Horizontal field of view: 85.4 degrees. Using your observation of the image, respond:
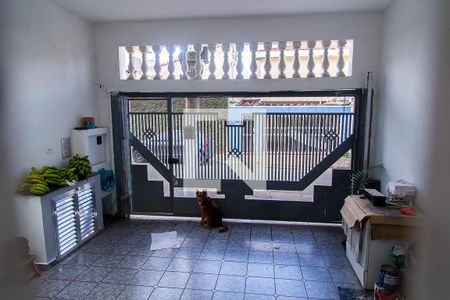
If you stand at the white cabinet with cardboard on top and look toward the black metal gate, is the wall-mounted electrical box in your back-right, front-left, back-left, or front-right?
front-left

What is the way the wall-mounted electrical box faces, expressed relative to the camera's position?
facing the viewer and to the right of the viewer

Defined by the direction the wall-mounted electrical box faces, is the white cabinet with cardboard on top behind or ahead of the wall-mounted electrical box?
ahead

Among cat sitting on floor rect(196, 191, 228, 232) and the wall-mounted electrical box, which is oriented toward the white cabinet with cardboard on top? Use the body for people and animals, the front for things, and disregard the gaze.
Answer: the wall-mounted electrical box
